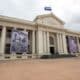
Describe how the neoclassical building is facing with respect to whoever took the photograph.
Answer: facing the viewer and to the right of the viewer
